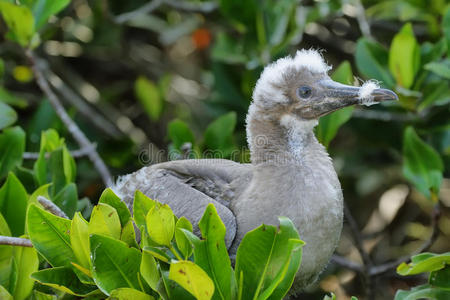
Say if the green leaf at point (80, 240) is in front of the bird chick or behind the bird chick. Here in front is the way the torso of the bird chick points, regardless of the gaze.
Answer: behind

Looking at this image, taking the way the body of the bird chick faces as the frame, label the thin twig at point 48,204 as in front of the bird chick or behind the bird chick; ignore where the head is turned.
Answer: behind

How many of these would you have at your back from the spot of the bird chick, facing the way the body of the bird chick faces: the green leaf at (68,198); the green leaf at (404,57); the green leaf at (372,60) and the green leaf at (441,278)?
1

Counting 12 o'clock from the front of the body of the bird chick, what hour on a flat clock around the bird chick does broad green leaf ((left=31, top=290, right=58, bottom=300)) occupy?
The broad green leaf is roughly at 5 o'clock from the bird chick.

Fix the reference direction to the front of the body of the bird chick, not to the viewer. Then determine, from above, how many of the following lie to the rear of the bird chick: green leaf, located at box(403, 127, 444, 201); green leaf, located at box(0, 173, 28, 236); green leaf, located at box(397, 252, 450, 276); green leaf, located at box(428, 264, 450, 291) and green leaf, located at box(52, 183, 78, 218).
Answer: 2

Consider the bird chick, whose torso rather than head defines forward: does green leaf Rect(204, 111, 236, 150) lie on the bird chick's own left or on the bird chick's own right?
on the bird chick's own left

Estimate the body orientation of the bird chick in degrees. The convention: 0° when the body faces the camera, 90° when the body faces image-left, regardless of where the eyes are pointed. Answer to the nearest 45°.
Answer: approximately 270°

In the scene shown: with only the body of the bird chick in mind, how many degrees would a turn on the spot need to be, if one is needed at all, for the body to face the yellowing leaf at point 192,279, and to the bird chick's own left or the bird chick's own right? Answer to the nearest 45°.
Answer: approximately 90° to the bird chick's own right

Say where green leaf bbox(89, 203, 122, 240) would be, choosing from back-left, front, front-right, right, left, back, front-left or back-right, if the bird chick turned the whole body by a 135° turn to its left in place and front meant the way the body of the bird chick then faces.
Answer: left

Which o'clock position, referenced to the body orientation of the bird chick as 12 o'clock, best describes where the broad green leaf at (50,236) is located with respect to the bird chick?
The broad green leaf is roughly at 5 o'clock from the bird chick.

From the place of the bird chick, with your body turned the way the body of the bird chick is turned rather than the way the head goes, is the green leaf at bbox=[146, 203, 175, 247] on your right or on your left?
on your right

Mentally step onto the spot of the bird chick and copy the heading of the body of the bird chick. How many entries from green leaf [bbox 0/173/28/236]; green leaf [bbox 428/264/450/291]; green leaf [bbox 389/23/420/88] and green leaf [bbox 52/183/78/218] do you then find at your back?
2
